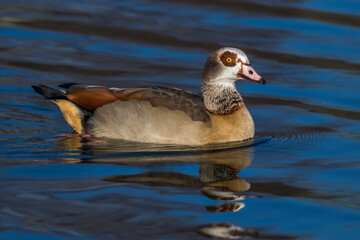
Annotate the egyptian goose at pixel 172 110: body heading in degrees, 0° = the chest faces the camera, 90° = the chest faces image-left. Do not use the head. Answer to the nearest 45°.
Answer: approximately 270°
